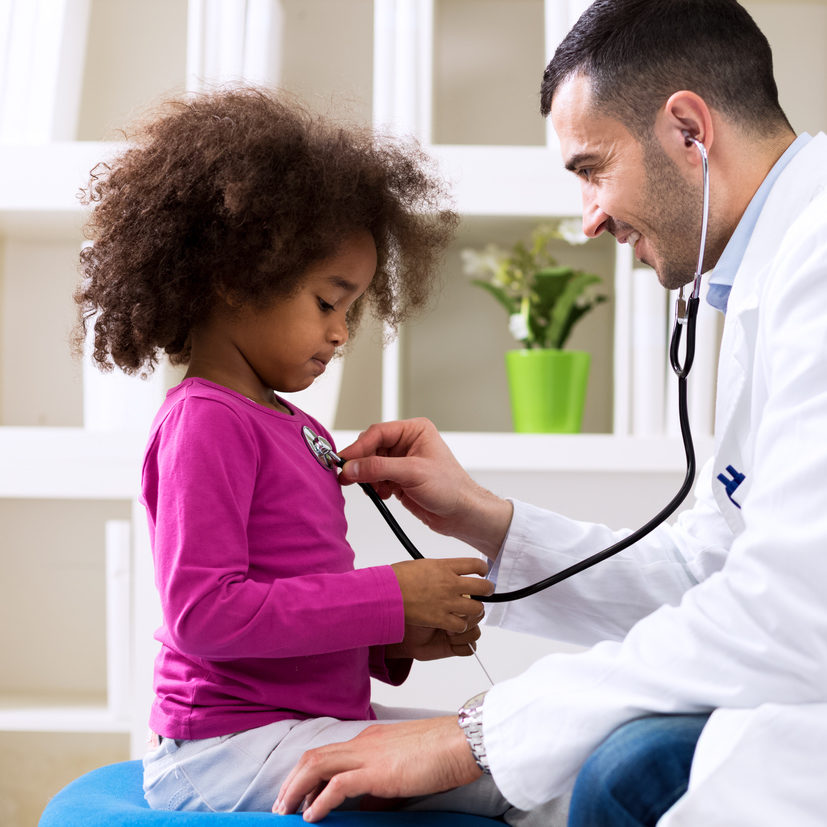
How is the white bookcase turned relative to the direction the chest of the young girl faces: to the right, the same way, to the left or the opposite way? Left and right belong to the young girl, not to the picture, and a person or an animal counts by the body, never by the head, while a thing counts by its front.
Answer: to the right

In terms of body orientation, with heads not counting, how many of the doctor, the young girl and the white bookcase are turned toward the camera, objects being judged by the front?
1

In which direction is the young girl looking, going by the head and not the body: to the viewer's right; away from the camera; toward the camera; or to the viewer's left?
to the viewer's right

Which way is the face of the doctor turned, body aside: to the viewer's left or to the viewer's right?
to the viewer's left

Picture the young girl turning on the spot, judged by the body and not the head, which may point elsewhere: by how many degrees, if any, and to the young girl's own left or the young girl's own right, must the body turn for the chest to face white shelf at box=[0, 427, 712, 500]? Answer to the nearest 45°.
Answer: approximately 90° to the young girl's own left

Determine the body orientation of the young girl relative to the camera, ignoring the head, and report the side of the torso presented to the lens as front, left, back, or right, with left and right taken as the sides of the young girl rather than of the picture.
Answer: right

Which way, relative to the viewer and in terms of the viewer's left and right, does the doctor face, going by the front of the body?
facing to the left of the viewer

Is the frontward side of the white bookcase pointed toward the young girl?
yes

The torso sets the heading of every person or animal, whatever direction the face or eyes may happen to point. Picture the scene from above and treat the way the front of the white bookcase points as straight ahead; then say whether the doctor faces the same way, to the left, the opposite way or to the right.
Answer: to the right

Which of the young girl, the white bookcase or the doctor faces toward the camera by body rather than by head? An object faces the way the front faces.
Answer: the white bookcase

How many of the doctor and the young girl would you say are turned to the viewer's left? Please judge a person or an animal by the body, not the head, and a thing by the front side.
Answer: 1
